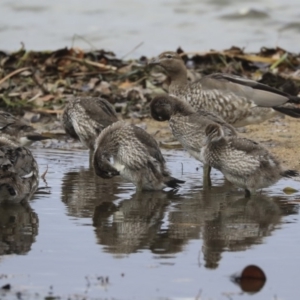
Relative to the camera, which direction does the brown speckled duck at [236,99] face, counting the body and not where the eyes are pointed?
to the viewer's left

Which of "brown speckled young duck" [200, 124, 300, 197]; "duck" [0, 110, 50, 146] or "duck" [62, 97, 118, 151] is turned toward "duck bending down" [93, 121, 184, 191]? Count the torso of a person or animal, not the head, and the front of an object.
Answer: "brown speckled young duck" [200, 124, 300, 197]

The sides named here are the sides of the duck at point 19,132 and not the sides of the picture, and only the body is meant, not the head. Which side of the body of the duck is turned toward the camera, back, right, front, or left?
left

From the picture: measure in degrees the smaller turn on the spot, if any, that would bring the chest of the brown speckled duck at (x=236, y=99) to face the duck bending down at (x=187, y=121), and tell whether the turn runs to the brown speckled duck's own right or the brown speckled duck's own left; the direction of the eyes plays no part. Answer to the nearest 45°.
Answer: approximately 90° to the brown speckled duck's own left

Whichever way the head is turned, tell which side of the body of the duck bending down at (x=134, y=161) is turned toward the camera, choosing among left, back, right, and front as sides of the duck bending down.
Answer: left

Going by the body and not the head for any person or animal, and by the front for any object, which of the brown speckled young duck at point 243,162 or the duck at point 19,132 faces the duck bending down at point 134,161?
the brown speckled young duck at point 243,162

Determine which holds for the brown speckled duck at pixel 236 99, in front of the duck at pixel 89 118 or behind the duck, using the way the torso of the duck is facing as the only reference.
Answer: behind

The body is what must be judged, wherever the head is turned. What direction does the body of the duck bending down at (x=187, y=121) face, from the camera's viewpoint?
to the viewer's left

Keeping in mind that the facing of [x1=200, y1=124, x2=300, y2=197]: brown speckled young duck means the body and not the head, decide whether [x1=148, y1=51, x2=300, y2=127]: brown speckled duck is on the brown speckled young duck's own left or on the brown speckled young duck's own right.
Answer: on the brown speckled young duck's own right

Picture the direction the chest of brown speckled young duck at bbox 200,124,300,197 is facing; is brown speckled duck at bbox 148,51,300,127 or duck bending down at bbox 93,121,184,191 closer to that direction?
the duck bending down

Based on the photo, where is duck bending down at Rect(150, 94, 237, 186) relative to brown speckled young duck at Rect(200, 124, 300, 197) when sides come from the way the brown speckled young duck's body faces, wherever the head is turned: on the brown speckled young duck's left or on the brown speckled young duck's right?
on the brown speckled young duck's right
